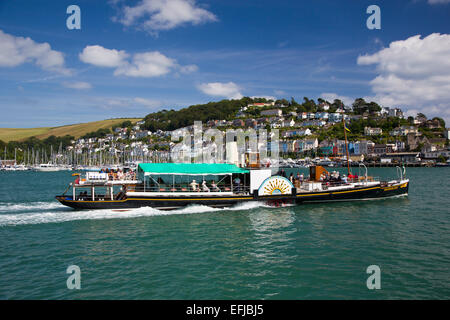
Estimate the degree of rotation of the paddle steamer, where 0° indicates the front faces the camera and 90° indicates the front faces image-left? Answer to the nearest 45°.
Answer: approximately 270°
